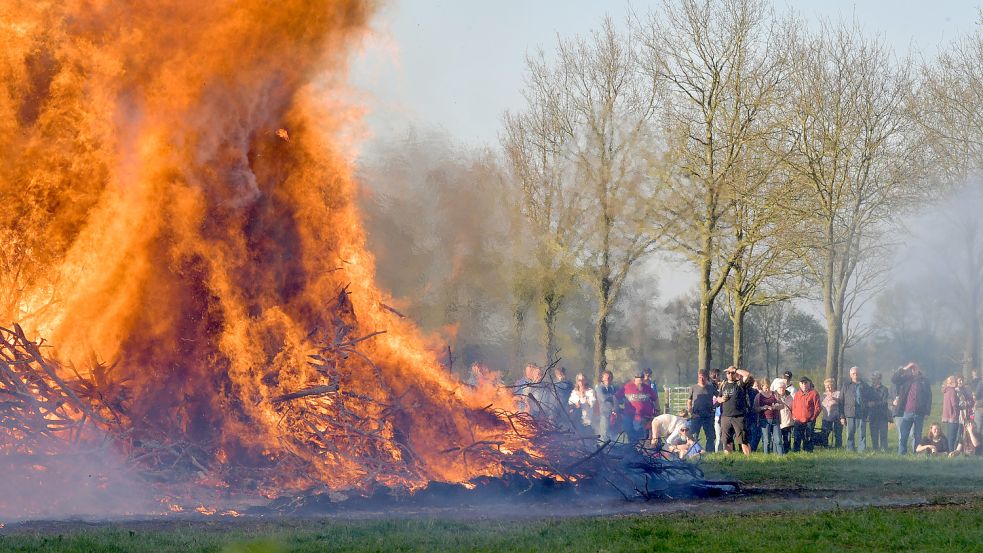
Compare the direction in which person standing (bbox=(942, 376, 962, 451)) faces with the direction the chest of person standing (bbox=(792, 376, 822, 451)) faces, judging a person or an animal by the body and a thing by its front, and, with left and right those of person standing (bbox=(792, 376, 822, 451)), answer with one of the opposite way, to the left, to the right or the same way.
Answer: the same way

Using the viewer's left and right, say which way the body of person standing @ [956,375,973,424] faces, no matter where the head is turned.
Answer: facing the viewer and to the left of the viewer

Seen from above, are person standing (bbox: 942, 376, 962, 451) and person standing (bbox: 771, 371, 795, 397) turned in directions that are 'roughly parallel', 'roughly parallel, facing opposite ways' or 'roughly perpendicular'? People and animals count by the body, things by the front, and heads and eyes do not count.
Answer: roughly parallel

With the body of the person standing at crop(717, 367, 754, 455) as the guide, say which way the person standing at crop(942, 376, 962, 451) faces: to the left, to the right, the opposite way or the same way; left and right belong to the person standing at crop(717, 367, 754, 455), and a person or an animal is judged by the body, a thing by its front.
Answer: the same way

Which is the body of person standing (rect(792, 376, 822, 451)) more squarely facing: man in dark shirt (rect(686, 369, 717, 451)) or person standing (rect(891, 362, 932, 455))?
the man in dark shirt

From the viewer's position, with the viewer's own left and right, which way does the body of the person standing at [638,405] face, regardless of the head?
facing the viewer

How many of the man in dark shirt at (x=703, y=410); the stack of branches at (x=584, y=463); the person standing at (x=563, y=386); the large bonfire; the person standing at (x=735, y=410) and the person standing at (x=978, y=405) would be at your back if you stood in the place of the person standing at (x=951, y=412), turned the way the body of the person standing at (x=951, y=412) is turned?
1

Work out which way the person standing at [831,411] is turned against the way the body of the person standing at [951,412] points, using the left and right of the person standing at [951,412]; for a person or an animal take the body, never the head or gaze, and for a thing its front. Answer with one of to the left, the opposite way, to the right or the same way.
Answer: the same way

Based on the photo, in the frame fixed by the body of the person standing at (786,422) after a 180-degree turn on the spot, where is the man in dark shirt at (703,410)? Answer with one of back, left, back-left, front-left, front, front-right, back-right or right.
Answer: back-left

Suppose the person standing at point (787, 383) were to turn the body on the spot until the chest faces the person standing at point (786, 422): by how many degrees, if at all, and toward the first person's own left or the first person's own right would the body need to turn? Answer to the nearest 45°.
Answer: approximately 45° to the first person's own left

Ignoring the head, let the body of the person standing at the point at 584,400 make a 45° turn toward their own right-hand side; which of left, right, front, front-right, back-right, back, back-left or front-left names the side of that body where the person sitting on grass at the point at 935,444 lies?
back-left

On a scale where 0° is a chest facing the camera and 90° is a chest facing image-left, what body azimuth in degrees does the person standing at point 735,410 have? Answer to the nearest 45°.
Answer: approximately 45°

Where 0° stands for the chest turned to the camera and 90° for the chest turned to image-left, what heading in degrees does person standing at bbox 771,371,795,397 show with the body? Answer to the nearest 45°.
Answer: approximately 45°
